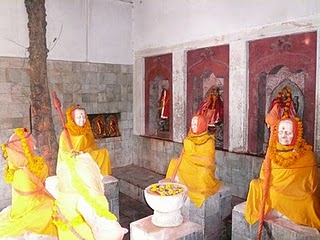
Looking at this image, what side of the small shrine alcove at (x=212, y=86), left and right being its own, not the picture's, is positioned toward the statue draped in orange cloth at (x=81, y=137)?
front

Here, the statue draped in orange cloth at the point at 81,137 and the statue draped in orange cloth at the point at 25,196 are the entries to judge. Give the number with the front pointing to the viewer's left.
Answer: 0

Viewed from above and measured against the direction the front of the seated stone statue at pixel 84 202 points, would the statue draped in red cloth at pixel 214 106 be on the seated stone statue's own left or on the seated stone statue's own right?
on the seated stone statue's own left

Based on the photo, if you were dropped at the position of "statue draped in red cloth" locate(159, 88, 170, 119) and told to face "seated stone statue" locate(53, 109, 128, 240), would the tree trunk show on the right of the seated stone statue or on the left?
right

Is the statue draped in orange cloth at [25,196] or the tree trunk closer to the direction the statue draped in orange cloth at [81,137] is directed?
the statue draped in orange cloth

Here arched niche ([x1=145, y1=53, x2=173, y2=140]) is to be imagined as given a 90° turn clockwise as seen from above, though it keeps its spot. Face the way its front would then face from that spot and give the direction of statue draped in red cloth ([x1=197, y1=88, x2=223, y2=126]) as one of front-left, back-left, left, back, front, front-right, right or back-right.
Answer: back

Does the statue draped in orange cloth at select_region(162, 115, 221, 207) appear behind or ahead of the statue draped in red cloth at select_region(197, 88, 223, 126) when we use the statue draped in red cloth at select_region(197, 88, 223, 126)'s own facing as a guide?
ahead

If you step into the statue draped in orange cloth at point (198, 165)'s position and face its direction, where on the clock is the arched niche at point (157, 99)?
The arched niche is roughly at 4 o'clock from the statue draped in orange cloth.

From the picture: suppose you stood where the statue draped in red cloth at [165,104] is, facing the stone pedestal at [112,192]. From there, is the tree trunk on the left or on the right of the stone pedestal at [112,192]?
right

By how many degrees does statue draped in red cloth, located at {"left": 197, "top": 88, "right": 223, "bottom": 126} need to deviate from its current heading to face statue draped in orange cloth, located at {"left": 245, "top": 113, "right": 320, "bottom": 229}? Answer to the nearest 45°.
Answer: approximately 45° to its left
